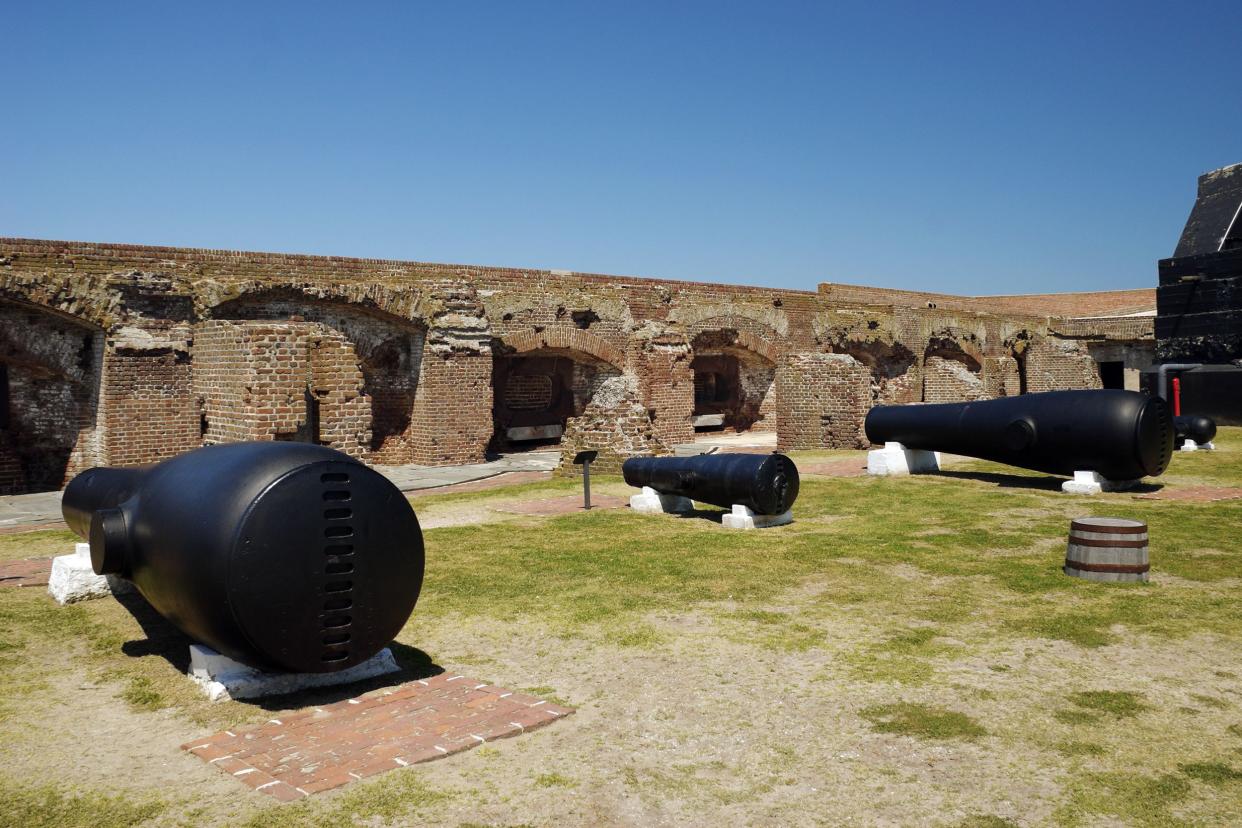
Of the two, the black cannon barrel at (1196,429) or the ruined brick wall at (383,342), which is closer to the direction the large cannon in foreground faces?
the ruined brick wall

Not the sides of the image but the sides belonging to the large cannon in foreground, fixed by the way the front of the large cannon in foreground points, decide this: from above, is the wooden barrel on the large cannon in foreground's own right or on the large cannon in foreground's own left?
on the large cannon in foreground's own right

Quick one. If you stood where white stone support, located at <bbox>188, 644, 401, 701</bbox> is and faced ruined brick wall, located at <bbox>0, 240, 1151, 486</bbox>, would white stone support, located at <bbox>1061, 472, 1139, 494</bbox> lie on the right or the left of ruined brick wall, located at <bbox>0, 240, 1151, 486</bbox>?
right

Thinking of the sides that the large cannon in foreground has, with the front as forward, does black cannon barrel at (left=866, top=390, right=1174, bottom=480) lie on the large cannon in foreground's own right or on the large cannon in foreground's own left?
on the large cannon in foreground's own right

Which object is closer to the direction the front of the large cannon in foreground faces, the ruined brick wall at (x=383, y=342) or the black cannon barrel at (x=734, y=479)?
the ruined brick wall

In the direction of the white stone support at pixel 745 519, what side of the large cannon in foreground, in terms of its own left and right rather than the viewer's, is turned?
right

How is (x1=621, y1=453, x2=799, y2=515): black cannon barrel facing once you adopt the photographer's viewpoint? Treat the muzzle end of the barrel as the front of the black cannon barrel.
facing away from the viewer and to the left of the viewer

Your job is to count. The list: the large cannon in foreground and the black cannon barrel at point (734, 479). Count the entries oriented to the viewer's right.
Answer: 0

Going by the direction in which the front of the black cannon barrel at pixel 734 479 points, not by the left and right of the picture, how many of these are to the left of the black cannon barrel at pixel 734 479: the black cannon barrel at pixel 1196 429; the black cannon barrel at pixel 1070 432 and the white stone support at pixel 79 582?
1

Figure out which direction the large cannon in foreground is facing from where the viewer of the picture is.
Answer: facing away from the viewer and to the left of the viewer

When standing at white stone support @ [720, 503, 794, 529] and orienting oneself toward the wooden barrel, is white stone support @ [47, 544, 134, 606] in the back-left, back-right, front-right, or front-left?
back-right

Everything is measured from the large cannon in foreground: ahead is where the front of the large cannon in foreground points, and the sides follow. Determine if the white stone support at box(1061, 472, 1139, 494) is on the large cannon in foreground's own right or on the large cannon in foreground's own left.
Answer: on the large cannon in foreground's own right
